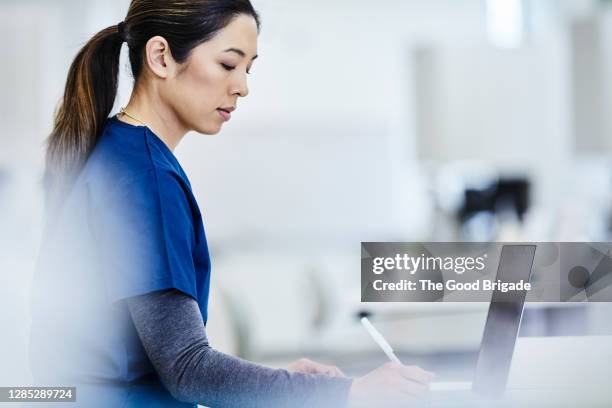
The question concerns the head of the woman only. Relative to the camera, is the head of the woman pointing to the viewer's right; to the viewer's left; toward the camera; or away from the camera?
to the viewer's right

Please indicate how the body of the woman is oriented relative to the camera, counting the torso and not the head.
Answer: to the viewer's right
